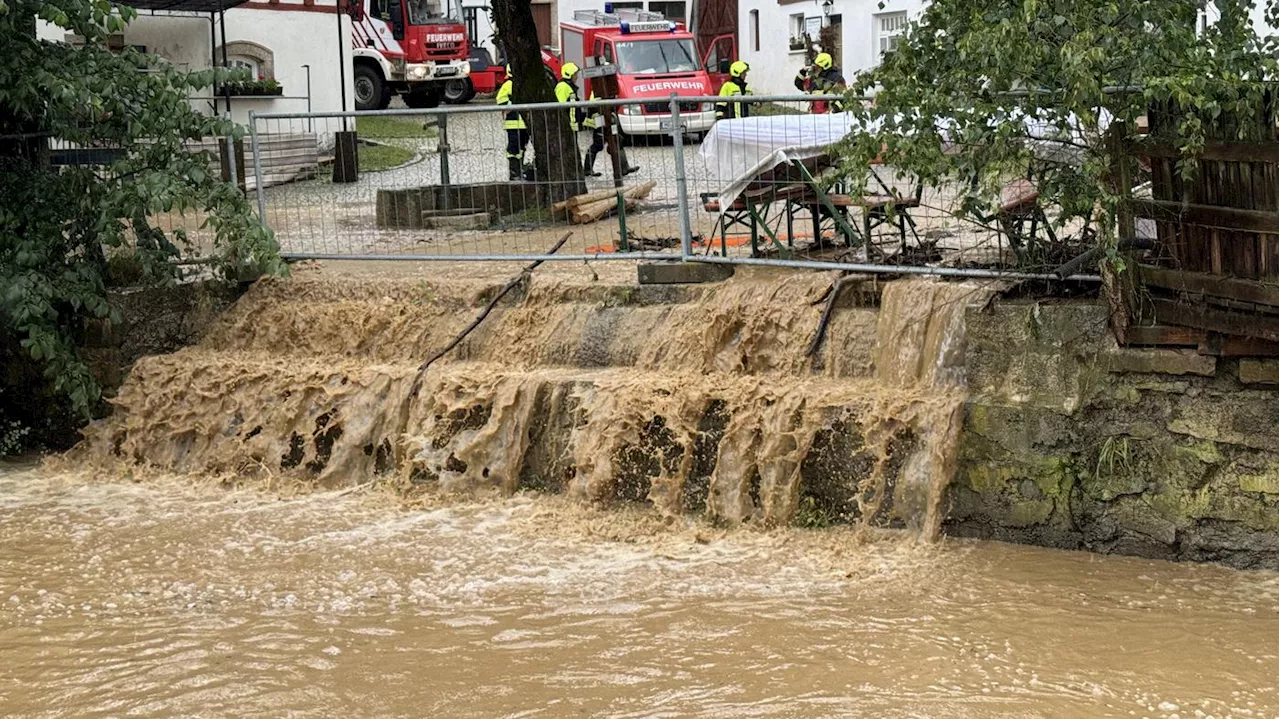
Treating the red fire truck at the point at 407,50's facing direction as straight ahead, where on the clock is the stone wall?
The stone wall is roughly at 1 o'clock from the red fire truck.

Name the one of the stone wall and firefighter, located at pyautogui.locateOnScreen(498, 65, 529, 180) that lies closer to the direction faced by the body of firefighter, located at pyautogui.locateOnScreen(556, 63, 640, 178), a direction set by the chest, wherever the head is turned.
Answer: the stone wall

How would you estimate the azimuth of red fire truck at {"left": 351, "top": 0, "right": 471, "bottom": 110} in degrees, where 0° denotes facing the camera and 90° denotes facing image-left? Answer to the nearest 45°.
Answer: approximately 315°

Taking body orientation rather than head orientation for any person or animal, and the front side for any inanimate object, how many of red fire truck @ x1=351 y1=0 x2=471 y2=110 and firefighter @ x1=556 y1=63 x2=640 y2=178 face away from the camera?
0

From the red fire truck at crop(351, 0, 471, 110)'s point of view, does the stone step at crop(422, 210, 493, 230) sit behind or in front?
in front

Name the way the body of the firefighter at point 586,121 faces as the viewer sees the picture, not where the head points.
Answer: to the viewer's right
